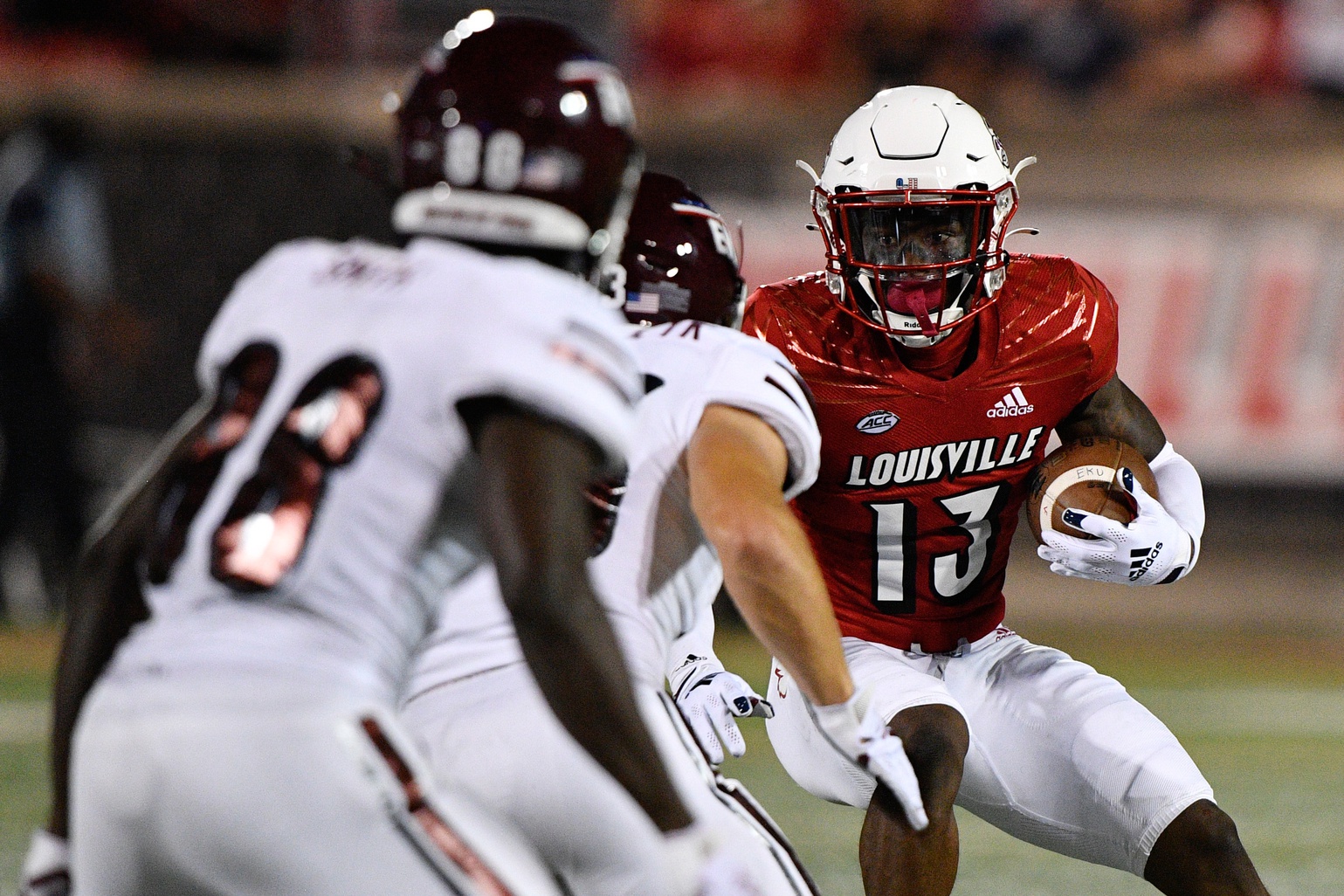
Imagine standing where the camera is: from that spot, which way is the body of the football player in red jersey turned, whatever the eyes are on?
toward the camera
